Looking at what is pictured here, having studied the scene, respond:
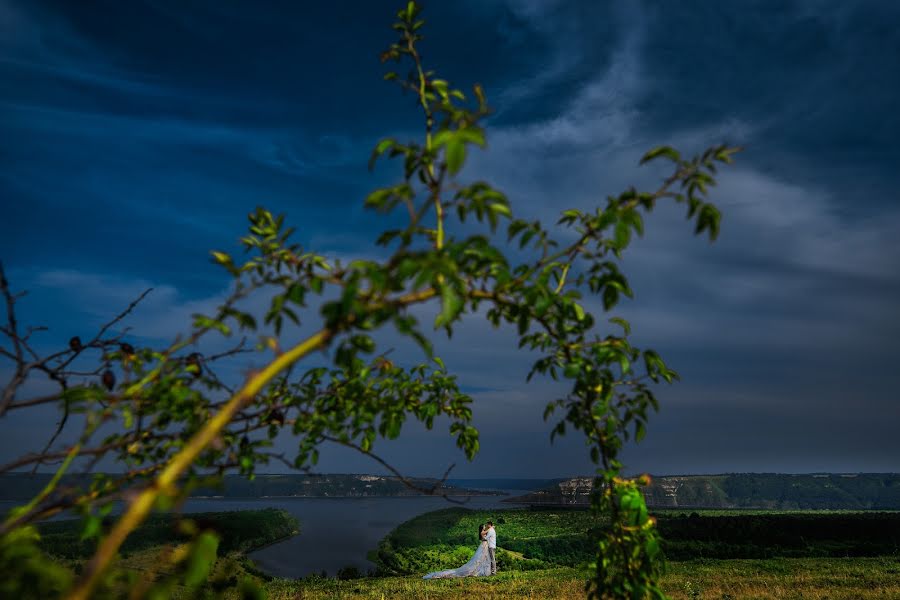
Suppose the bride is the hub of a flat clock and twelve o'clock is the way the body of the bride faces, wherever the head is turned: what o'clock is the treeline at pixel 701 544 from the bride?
The treeline is roughly at 11 o'clock from the bride.

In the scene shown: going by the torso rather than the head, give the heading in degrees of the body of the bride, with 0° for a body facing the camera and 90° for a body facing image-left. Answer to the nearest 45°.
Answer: approximately 270°
